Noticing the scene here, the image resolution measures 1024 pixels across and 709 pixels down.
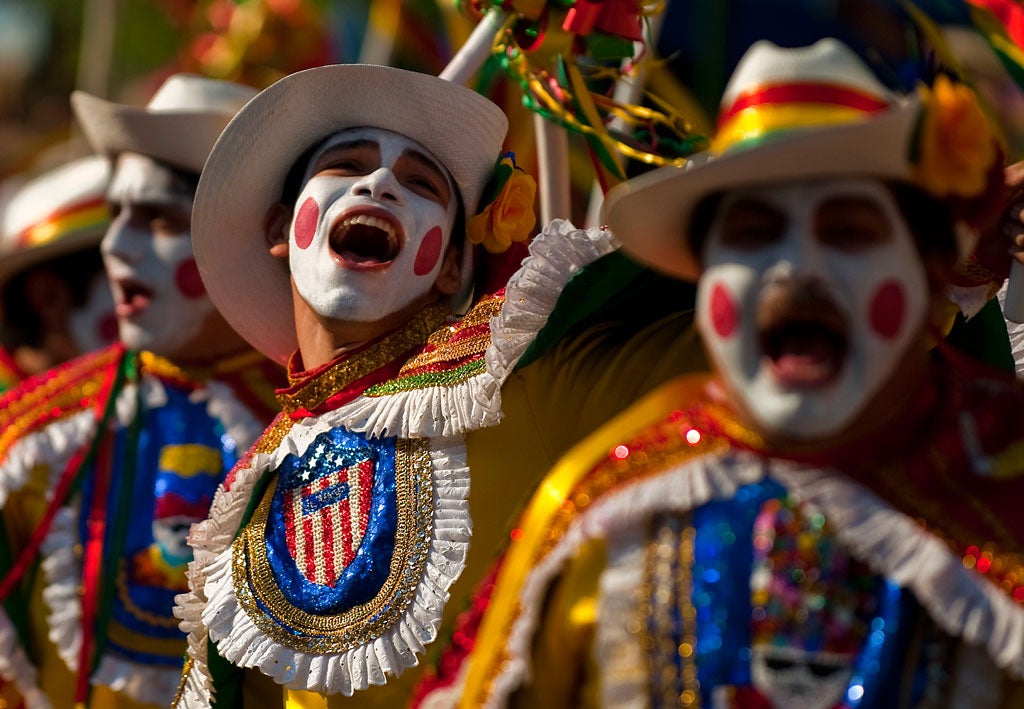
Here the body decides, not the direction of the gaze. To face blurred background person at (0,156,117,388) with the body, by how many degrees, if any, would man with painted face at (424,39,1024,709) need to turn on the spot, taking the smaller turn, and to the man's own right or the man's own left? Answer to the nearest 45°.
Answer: approximately 135° to the man's own right

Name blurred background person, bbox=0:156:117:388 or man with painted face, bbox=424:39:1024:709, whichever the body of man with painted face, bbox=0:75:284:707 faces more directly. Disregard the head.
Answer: the man with painted face

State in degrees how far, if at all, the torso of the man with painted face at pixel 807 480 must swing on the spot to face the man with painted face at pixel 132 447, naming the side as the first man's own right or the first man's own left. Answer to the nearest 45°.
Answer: approximately 135° to the first man's own right

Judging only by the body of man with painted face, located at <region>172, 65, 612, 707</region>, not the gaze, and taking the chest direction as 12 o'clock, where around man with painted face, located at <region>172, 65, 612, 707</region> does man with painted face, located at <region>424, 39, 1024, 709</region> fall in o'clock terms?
man with painted face, located at <region>424, 39, 1024, 709</region> is roughly at 11 o'clock from man with painted face, located at <region>172, 65, 612, 707</region>.

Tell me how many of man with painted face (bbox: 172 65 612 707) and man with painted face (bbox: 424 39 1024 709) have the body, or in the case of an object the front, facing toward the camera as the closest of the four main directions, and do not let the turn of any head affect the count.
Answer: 2

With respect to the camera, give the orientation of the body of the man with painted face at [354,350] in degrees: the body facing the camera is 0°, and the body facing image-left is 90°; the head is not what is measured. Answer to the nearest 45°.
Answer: approximately 0°

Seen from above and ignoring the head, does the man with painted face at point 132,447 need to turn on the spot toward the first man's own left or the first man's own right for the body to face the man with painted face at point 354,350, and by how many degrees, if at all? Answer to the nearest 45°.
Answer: approximately 90° to the first man's own left

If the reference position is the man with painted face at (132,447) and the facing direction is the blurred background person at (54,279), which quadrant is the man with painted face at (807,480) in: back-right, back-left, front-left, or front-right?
back-right
